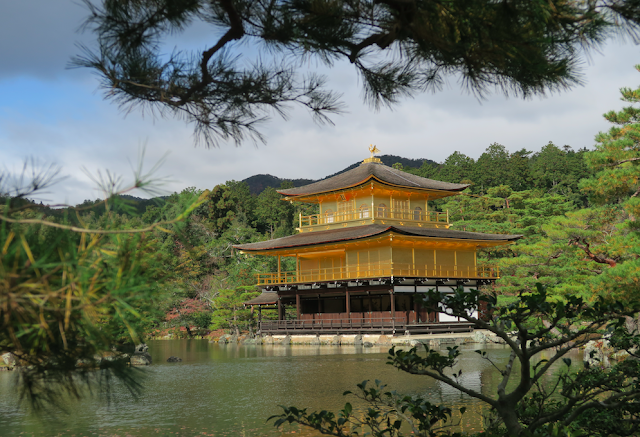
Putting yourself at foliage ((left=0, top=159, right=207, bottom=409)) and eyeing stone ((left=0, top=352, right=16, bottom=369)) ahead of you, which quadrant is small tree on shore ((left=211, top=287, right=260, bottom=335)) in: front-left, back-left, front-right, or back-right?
front-right

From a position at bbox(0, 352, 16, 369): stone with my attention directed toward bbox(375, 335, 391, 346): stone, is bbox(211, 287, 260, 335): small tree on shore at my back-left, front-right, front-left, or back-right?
front-left

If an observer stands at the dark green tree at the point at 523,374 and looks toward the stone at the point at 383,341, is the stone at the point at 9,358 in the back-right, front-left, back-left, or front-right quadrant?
front-left

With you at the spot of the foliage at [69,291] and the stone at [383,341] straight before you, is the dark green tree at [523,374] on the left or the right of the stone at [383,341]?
right

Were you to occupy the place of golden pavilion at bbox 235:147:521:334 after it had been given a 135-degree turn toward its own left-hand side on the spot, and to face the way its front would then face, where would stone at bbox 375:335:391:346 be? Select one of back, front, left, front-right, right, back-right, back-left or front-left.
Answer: right

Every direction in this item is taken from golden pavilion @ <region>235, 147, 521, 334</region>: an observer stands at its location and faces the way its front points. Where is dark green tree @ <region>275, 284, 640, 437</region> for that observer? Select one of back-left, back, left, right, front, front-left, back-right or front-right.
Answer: front-left

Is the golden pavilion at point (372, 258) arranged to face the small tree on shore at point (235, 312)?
no

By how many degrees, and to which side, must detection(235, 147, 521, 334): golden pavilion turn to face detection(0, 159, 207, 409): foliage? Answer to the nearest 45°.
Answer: approximately 45° to its left
